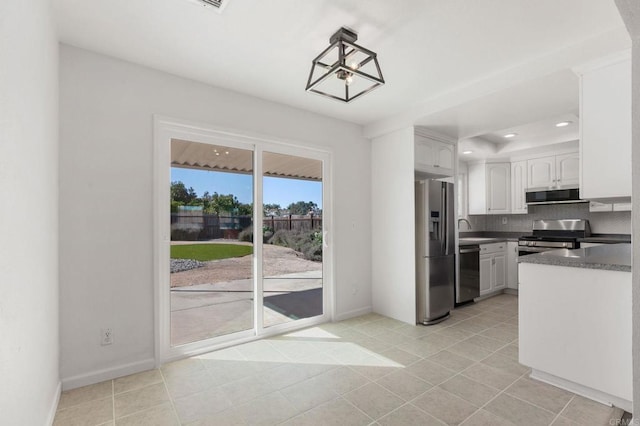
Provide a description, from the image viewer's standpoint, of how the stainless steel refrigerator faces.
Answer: facing the viewer and to the right of the viewer

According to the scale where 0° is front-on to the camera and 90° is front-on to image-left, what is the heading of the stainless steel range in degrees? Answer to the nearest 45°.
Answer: approximately 0°

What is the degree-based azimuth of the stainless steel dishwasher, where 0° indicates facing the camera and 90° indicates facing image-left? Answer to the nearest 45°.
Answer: approximately 315°

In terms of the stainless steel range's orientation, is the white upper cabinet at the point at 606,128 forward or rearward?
forward

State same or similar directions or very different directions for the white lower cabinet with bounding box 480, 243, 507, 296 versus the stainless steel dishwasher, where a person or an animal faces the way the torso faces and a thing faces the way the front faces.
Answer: same or similar directions

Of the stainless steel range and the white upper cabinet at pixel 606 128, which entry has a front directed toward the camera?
the stainless steel range

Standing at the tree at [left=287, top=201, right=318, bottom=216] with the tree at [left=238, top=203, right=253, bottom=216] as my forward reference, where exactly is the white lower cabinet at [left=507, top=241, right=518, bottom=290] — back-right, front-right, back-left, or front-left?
back-left

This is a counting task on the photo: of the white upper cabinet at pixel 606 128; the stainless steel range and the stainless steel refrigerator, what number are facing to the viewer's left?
1

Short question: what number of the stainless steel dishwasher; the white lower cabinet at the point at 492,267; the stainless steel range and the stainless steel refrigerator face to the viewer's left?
0

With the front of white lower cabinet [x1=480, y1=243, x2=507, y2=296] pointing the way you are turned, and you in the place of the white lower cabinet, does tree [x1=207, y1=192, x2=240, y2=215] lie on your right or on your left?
on your right
